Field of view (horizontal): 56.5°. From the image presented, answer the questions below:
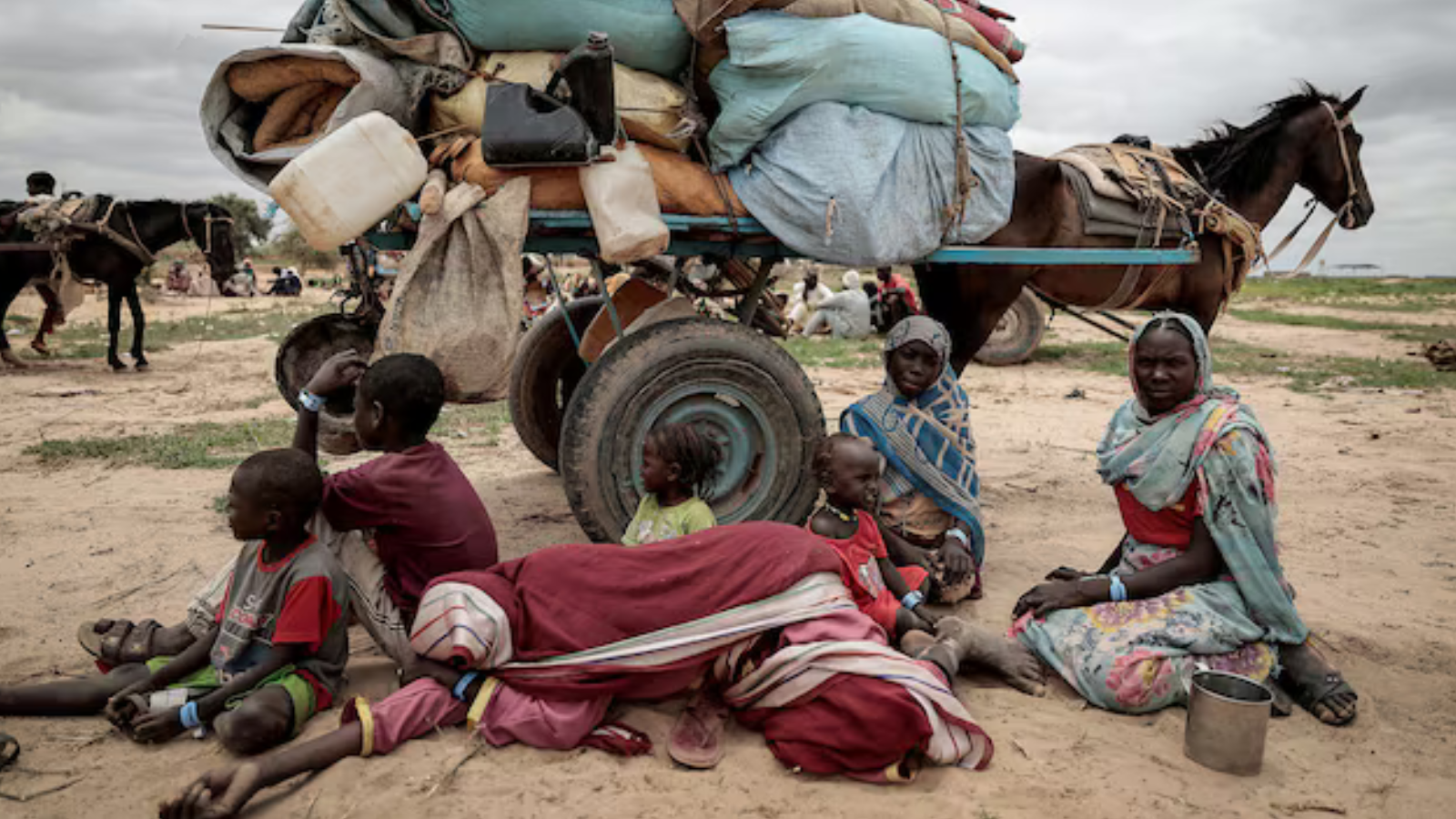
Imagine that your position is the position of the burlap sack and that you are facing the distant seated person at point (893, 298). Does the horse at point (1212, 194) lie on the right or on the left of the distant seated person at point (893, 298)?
right

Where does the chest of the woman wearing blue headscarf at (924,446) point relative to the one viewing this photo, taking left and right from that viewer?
facing the viewer

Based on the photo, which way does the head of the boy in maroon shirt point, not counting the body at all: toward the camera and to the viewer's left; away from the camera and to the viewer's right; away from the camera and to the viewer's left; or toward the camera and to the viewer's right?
away from the camera and to the viewer's left

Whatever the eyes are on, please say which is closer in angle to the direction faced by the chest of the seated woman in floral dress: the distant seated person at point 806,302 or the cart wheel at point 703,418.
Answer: the cart wheel

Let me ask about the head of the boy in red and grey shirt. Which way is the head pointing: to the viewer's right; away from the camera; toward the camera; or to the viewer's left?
to the viewer's left

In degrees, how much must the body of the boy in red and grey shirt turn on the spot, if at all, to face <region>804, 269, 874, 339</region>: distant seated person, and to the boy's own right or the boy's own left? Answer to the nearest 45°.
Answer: approximately 180°

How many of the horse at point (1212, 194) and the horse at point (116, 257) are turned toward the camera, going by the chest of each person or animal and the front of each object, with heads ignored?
0

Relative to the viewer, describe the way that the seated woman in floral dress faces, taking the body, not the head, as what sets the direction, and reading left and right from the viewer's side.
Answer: facing the viewer and to the left of the viewer

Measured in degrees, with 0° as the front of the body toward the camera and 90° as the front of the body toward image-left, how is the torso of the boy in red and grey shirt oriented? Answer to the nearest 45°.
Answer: approximately 45°

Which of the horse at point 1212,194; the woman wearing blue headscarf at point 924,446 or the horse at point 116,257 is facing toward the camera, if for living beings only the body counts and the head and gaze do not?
the woman wearing blue headscarf

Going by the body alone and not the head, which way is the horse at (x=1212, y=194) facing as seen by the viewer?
to the viewer's right
